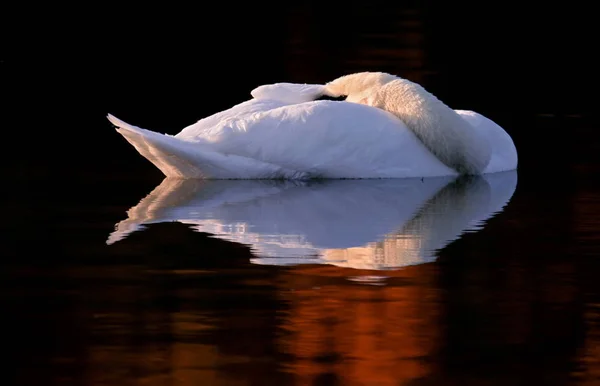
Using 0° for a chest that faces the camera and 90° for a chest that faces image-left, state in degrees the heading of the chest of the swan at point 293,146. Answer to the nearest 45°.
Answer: approximately 270°
